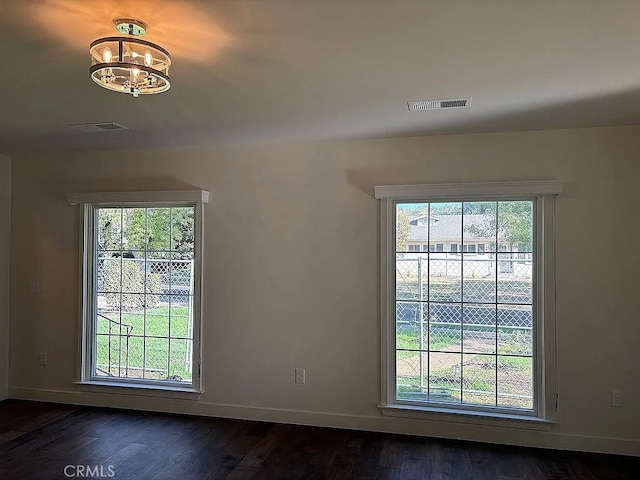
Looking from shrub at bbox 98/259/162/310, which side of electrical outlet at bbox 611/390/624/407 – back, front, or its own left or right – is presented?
right

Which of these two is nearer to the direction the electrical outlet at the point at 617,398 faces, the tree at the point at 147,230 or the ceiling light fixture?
the ceiling light fixture

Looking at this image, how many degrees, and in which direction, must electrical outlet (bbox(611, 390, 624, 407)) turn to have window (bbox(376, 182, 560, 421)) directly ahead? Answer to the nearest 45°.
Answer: approximately 90° to its right

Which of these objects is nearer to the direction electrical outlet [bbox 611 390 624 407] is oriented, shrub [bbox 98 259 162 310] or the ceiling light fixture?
the ceiling light fixture

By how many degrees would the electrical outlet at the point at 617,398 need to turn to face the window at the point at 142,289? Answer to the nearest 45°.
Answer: approximately 90° to its right

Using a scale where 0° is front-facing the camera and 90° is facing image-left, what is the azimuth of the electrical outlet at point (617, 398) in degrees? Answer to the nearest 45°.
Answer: approximately 0°

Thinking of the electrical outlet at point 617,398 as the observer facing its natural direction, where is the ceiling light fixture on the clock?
The ceiling light fixture is roughly at 1 o'clock from the electrical outlet.

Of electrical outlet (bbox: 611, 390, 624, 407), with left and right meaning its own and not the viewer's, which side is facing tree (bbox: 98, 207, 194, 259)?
right
